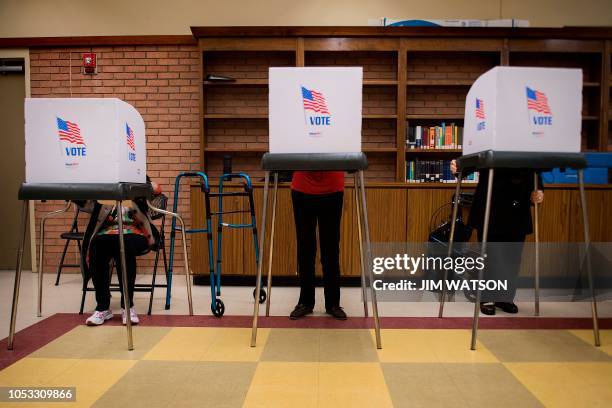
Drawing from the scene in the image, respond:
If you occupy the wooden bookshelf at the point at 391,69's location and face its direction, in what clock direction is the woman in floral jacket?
The woman in floral jacket is roughly at 1 o'clock from the wooden bookshelf.

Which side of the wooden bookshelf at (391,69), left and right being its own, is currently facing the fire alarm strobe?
right

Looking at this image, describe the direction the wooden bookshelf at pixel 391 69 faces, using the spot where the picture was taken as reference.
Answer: facing the viewer

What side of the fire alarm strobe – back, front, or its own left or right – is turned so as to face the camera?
front

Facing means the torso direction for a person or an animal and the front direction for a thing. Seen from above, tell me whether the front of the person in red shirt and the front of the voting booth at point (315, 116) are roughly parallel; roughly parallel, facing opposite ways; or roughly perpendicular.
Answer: roughly parallel, facing opposite ways

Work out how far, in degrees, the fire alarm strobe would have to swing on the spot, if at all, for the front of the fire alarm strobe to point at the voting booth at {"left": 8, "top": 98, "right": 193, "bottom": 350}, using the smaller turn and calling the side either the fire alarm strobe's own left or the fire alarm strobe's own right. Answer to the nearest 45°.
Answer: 0° — it already faces it

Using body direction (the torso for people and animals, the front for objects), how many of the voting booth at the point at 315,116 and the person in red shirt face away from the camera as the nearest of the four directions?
1

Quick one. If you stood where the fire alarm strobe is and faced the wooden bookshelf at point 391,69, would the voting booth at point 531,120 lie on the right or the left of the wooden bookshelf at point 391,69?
right

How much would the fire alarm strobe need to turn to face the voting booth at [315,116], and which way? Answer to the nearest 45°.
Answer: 0° — it already faces it
